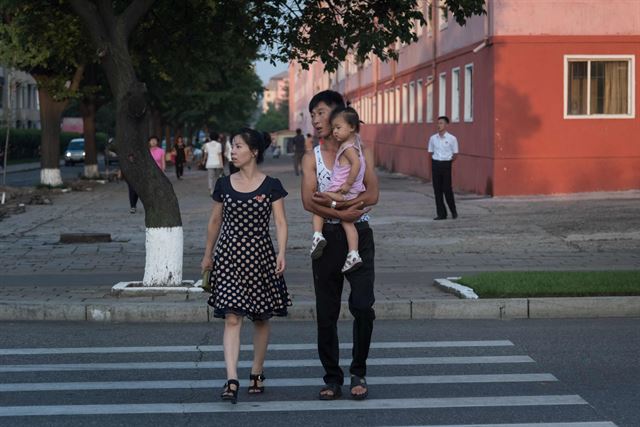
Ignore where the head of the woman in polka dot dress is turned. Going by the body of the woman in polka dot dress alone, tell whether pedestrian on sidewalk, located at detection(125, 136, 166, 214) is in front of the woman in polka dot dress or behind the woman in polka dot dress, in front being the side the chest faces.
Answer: behind

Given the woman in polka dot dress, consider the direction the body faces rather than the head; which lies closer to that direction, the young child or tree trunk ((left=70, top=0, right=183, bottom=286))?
the young child

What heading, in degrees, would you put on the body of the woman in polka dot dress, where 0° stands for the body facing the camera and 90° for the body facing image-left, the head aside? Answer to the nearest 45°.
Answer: approximately 0°

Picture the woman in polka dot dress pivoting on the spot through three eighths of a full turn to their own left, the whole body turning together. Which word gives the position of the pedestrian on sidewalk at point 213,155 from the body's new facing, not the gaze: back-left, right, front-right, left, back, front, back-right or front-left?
front-left

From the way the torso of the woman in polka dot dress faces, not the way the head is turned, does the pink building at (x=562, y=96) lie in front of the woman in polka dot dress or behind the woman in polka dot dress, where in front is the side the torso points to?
behind

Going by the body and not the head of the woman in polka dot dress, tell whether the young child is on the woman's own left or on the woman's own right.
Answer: on the woman's own left

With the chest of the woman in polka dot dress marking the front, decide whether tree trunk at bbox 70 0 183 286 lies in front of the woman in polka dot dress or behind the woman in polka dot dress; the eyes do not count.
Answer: behind

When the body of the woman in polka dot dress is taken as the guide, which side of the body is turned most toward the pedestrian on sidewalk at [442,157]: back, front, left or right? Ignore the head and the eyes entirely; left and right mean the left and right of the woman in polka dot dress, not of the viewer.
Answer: back

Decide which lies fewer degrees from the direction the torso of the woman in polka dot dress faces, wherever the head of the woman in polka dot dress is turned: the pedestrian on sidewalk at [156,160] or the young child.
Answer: the young child
